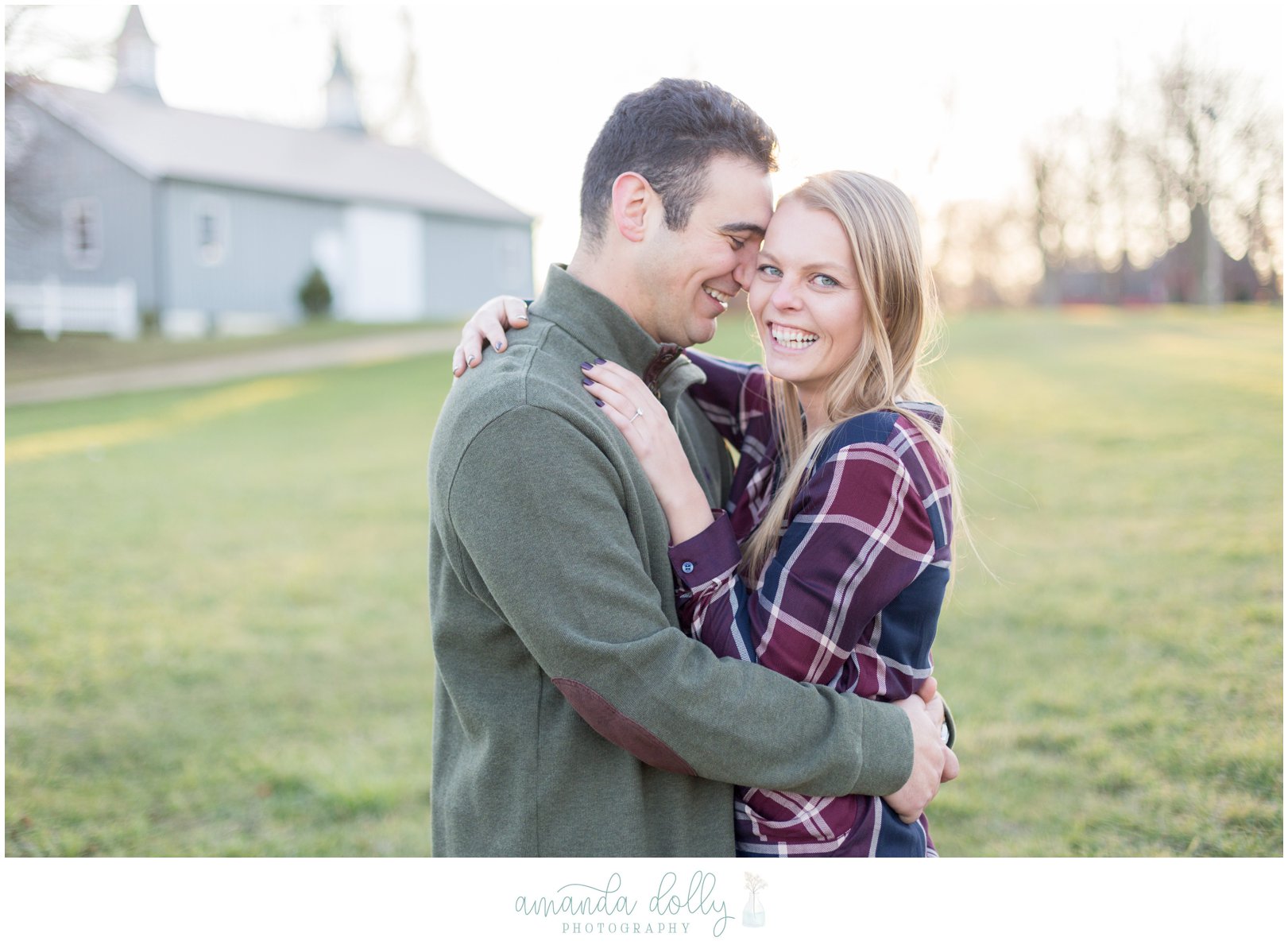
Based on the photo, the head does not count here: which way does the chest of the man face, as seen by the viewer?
to the viewer's right

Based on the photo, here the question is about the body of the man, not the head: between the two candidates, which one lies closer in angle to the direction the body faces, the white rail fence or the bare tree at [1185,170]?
the bare tree

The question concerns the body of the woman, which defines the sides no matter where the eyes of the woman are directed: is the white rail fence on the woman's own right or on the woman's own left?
on the woman's own right

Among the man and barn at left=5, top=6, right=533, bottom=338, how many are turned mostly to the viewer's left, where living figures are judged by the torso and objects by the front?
0

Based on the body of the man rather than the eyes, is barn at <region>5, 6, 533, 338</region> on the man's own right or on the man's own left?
on the man's own left

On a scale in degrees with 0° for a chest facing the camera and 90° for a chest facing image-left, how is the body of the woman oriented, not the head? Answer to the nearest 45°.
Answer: approximately 90°

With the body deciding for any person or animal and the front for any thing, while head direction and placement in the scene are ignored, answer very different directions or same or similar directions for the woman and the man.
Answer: very different directions

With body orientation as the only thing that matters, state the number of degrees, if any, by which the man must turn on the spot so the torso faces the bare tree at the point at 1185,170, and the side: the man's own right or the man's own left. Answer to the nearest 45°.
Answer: approximately 45° to the man's own left
